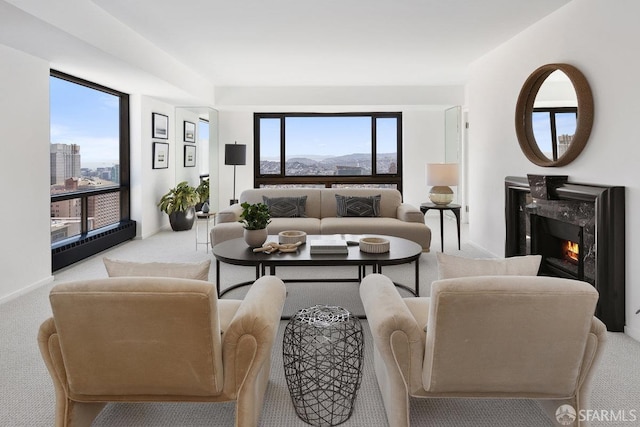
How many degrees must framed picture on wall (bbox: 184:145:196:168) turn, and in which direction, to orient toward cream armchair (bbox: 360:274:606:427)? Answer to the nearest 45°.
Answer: approximately 45° to its right

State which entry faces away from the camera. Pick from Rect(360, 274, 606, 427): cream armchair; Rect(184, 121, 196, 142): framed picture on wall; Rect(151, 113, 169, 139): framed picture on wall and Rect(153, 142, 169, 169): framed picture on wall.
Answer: the cream armchair

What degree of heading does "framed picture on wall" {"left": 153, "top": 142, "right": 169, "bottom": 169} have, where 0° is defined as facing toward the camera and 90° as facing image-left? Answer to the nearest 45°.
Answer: approximately 315°

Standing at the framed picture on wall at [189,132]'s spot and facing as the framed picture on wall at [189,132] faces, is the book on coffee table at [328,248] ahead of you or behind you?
ahead

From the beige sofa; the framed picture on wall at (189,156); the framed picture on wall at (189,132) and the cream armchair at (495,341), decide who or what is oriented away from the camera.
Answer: the cream armchair

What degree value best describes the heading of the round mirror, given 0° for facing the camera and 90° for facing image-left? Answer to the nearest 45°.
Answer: approximately 45°

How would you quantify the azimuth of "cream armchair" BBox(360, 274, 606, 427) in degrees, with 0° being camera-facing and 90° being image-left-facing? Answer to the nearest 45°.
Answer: approximately 180°
